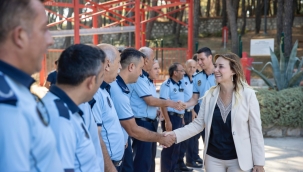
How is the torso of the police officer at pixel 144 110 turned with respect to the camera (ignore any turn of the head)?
to the viewer's right

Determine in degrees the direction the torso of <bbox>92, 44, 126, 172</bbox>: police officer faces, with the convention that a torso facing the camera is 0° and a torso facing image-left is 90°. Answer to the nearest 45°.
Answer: approximately 270°

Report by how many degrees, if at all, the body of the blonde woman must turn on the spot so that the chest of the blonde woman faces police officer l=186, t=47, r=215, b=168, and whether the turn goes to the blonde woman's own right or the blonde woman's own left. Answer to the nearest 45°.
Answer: approximately 135° to the blonde woman's own right

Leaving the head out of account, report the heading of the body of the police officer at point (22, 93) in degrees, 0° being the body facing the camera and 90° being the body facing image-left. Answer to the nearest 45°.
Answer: approximately 270°

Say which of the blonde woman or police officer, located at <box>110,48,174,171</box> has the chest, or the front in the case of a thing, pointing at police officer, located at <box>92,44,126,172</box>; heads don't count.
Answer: the blonde woman

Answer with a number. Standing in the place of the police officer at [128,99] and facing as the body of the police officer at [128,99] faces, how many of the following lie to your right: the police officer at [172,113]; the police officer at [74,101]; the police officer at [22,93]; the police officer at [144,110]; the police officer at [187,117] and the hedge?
2

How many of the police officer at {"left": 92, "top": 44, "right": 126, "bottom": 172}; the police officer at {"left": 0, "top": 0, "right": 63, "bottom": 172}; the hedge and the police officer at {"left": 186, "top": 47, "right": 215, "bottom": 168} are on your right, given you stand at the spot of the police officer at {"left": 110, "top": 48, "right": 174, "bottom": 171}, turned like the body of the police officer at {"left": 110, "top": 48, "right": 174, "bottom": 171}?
2

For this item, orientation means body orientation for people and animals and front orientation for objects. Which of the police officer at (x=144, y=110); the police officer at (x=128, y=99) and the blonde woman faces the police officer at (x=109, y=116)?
the blonde woman

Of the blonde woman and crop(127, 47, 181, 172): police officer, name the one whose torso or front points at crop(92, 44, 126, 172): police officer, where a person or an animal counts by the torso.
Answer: the blonde woman

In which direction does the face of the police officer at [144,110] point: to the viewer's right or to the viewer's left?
to the viewer's right

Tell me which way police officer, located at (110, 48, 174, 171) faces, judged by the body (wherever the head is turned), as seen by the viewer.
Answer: to the viewer's right

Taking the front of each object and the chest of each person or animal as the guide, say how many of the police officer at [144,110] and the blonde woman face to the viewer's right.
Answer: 1
